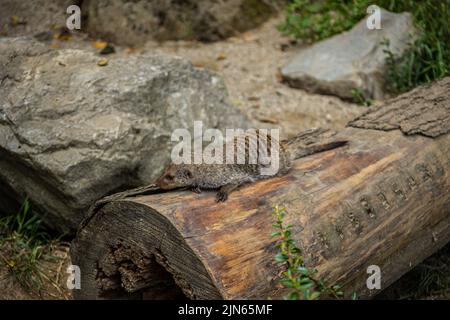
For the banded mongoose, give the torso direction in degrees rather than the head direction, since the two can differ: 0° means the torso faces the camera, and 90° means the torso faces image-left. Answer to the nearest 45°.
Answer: approximately 90°

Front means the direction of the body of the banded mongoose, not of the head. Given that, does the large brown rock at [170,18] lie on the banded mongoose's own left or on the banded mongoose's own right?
on the banded mongoose's own right

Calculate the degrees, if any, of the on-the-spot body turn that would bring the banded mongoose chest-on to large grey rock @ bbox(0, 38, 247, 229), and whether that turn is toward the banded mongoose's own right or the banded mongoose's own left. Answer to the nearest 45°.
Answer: approximately 45° to the banded mongoose's own right

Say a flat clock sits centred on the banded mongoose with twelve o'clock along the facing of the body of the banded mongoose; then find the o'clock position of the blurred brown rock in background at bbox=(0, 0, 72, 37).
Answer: The blurred brown rock in background is roughly at 2 o'clock from the banded mongoose.

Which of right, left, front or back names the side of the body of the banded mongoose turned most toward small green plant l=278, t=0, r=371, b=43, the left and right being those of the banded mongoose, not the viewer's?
right

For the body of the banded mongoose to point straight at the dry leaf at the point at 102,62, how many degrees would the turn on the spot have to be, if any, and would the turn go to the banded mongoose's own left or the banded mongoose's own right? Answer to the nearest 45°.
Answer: approximately 45° to the banded mongoose's own right

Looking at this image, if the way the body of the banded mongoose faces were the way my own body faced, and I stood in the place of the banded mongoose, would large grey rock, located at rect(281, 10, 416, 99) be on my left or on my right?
on my right
